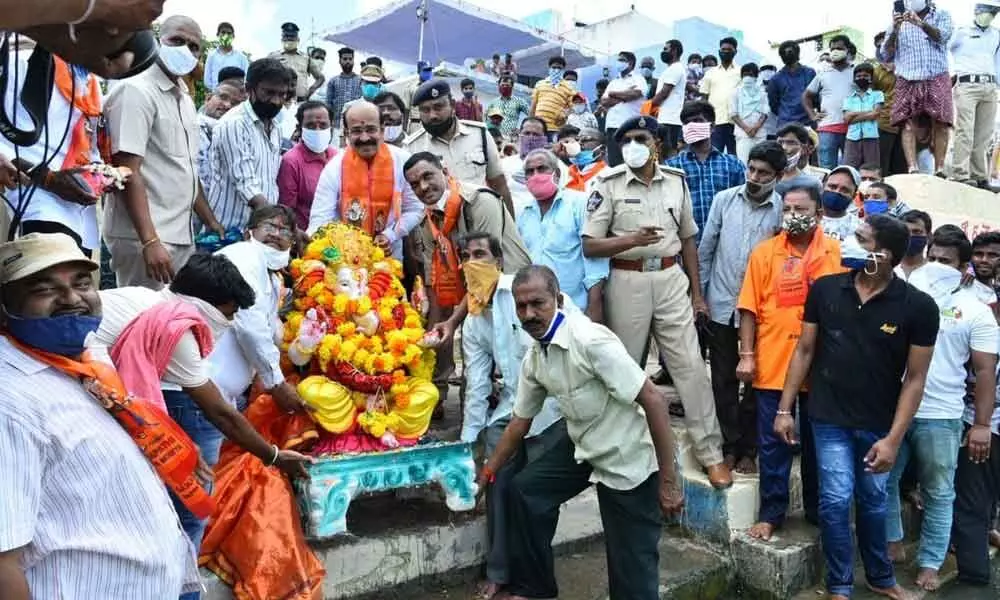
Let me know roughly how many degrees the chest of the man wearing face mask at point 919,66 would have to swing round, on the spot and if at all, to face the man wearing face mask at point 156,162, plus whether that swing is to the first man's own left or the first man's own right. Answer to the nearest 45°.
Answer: approximately 45° to the first man's own right

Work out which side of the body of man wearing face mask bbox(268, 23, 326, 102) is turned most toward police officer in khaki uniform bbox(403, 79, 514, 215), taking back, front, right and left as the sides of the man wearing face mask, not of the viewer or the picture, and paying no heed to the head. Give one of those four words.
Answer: front

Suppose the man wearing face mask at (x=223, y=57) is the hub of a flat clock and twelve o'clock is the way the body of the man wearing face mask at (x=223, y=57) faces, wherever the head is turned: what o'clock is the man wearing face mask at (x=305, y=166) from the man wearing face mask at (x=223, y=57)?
the man wearing face mask at (x=305, y=166) is roughly at 12 o'clock from the man wearing face mask at (x=223, y=57).

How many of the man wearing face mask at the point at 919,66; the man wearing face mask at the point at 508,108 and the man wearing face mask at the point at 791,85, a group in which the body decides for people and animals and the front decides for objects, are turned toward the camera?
3

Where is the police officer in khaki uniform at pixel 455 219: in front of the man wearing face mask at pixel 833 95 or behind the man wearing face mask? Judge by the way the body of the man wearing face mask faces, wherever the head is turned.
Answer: in front

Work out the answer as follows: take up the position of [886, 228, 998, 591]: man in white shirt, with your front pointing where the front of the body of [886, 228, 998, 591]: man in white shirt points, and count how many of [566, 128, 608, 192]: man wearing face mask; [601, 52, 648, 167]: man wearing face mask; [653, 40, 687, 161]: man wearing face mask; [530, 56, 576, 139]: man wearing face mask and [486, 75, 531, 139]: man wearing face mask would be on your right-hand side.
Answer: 5

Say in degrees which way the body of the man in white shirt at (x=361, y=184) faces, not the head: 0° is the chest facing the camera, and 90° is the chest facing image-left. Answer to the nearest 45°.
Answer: approximately 0°

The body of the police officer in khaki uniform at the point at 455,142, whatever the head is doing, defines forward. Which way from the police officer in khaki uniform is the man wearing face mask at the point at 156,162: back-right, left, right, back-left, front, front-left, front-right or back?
front-right

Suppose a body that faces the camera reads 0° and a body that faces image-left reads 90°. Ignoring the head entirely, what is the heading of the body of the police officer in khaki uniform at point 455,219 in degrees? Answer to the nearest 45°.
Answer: approximately 45°

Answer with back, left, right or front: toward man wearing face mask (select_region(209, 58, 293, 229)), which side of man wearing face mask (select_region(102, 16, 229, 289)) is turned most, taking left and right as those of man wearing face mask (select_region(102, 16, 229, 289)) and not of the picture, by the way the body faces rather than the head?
left

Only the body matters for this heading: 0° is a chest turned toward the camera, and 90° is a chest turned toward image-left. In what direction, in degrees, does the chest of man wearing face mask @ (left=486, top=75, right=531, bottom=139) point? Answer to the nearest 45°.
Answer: approximately 0°

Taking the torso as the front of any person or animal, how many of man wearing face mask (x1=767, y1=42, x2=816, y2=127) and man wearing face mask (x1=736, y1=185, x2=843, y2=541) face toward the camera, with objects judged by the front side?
2
